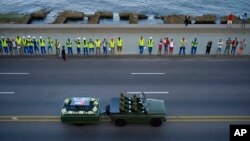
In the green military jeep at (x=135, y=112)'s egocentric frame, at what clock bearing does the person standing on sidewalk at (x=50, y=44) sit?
The person standing on sidewalk is roughly at 8 o'clock from the green military jeep.

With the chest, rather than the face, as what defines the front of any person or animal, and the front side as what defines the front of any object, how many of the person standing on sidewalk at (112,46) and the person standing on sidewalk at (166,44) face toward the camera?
2

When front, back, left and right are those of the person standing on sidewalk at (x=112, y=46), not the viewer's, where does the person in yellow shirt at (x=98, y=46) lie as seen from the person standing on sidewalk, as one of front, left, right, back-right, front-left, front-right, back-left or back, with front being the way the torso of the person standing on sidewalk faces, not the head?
right

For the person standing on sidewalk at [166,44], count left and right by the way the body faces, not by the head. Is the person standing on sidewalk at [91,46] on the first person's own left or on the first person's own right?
on the first person's own right

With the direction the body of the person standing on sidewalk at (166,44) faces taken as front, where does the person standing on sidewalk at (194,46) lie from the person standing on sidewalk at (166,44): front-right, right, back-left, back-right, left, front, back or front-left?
left

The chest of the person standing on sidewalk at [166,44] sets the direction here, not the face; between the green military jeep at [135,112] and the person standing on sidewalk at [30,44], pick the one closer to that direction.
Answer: the green military jeep

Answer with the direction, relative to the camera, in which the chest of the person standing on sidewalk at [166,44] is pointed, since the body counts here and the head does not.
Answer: toward the camera

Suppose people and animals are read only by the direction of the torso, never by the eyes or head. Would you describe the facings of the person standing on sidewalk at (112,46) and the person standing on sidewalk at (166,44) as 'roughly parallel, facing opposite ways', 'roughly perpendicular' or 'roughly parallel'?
roughly parallel

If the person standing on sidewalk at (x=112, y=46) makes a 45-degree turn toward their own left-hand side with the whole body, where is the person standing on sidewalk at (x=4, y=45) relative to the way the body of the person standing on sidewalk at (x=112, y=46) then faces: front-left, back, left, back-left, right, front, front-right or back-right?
back-right

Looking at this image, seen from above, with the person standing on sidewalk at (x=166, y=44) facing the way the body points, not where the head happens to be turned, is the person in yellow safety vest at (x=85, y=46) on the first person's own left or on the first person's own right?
on the first person's own right

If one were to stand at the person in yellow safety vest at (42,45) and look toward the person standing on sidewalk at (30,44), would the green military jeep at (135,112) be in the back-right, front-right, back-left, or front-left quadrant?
back-left

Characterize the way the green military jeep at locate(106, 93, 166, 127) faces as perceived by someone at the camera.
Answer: facing to the right of the viewer

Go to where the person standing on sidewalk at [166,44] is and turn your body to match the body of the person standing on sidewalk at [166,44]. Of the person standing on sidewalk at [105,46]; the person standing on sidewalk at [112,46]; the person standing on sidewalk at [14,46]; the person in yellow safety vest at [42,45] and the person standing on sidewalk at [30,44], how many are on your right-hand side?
5

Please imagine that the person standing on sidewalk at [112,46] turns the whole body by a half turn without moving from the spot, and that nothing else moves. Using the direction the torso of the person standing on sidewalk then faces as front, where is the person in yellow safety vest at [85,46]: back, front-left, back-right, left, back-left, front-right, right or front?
left

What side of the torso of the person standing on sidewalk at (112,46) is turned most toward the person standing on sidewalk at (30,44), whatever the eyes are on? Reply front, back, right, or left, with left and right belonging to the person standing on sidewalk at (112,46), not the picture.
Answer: right

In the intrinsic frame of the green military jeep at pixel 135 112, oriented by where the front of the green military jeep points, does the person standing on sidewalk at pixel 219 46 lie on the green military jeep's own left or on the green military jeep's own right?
on the green military jeep's own left
